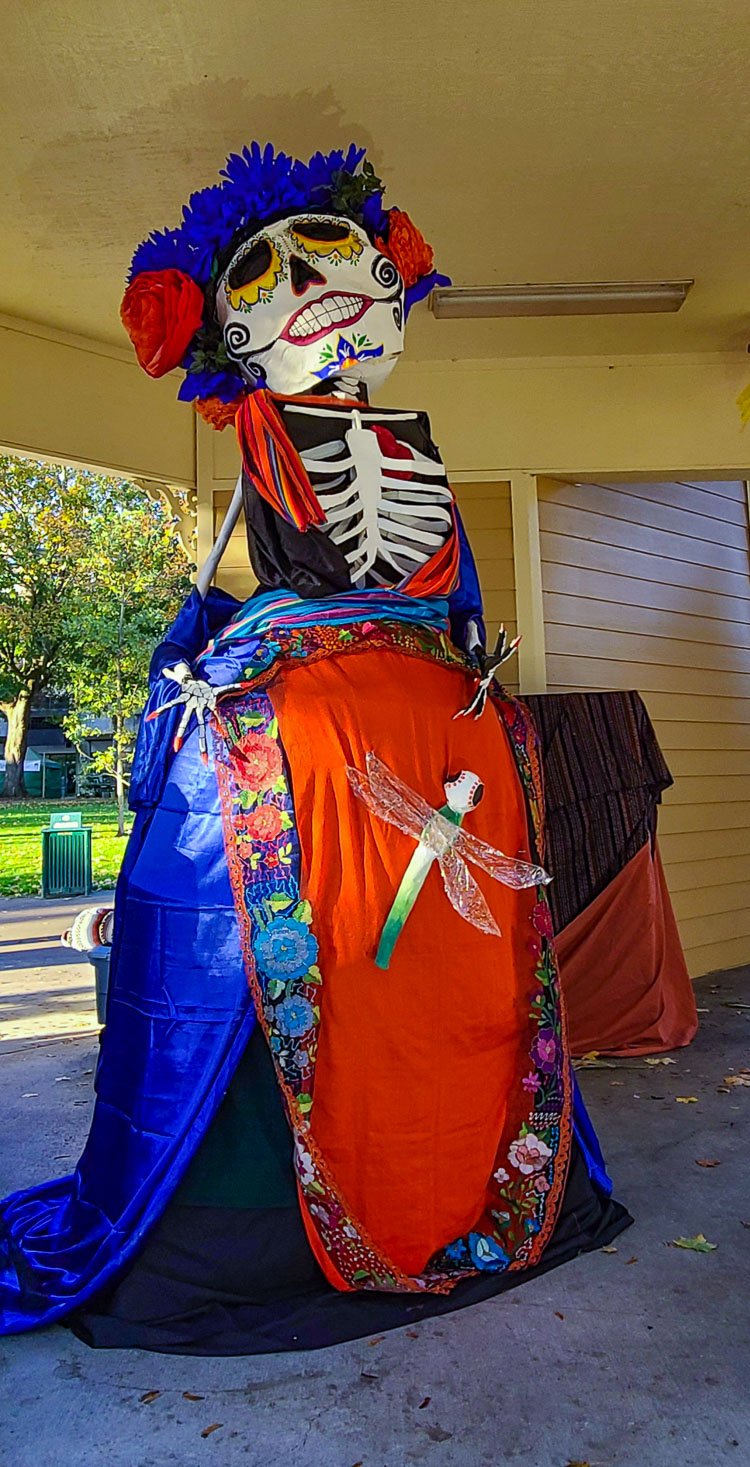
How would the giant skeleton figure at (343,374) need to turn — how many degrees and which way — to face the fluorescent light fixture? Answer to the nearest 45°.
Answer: approximately 135° to its left

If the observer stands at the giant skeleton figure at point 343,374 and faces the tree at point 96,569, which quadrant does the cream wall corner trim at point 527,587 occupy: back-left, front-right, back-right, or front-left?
front-right

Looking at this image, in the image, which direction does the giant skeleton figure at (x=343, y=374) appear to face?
toward the camera

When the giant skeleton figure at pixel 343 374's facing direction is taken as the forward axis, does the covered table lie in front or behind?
behind
